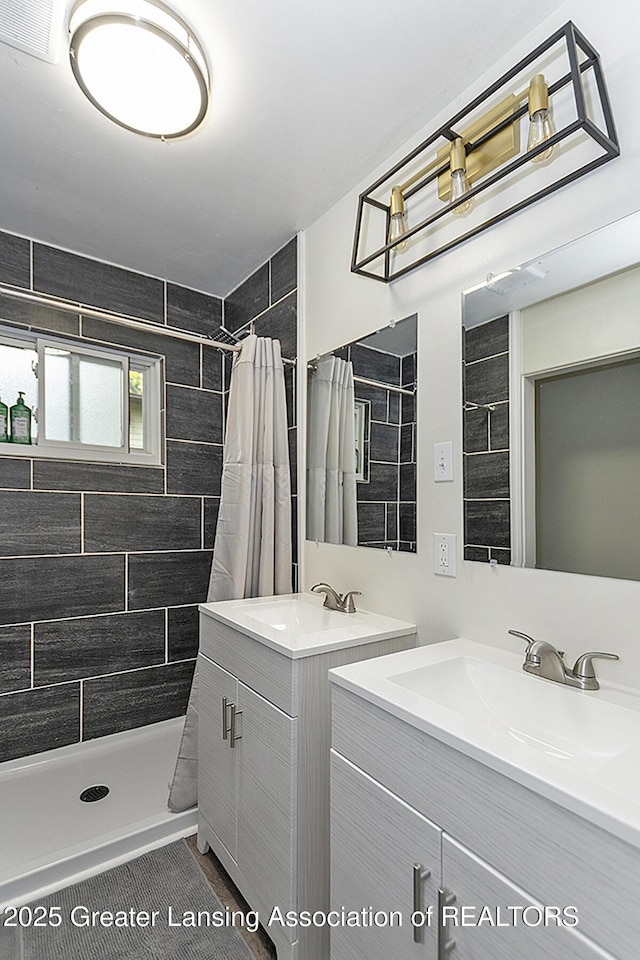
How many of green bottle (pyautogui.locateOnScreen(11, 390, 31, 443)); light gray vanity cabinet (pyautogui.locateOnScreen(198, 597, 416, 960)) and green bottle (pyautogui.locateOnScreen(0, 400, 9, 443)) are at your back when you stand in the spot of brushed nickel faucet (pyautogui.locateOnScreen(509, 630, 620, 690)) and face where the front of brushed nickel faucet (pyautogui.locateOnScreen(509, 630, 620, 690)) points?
0

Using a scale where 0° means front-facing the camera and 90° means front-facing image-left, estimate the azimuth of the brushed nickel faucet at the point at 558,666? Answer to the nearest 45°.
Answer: approximately 45°

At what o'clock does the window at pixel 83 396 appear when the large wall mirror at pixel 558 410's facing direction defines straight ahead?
The window is roughly at 2 o'clock from the large wall mirror.

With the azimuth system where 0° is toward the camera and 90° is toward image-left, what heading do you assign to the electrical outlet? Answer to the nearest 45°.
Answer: approximately 45°

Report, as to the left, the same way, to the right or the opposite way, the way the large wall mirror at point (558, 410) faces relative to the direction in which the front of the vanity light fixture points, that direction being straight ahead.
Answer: the same way

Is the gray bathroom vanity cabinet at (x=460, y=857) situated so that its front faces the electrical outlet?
no

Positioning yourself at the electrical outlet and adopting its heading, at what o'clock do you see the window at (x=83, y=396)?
The window is roughly at 2 o'clock from the electrical outlet.

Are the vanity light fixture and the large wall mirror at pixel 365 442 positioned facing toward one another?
no

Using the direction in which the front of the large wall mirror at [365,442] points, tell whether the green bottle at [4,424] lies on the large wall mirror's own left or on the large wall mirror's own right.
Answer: on the large wall mirror's own right

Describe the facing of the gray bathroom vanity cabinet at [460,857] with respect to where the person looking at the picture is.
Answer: facing the viewer and to the left of the viewer

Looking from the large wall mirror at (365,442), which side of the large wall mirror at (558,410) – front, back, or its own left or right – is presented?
right

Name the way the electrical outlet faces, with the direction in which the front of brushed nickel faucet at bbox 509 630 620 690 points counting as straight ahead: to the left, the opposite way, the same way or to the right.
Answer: the same way

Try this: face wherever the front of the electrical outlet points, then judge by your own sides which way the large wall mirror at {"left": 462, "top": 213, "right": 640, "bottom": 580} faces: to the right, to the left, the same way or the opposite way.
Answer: the same way

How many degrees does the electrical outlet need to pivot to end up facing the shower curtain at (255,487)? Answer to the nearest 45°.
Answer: approximately 90° to its right

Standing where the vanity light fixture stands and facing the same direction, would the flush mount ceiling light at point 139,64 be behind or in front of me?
in front

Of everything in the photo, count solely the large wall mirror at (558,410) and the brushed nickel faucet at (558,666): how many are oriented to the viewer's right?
0
